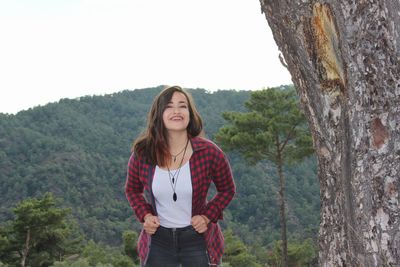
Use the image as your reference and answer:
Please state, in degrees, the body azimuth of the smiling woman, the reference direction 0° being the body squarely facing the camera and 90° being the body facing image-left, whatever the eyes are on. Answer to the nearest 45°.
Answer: approximately 0°
